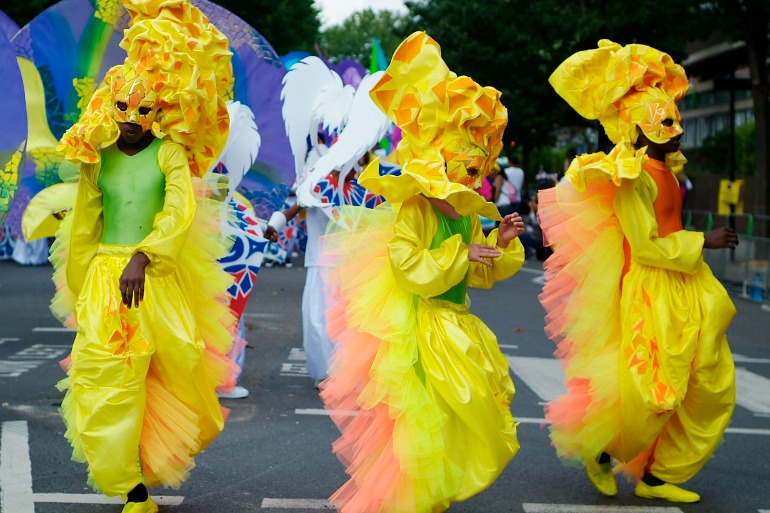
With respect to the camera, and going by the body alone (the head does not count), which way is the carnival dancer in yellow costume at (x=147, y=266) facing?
toward the camera

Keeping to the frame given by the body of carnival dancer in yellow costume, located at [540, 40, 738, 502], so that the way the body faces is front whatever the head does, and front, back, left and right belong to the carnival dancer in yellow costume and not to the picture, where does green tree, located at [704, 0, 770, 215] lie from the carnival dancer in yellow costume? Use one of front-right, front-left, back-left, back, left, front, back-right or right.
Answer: left

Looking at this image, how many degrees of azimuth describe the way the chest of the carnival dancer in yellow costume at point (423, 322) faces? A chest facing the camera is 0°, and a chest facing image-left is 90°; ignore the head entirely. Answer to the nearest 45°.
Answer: approximately 315°

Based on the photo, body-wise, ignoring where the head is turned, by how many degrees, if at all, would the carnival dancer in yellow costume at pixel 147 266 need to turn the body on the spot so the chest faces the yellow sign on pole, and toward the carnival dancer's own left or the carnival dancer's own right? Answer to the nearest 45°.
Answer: approximately 135° to the carnival dancer's own left

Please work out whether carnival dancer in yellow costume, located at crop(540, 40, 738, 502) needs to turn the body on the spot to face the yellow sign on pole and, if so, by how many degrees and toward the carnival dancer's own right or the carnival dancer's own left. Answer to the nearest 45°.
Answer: approximately 90° to the carnival dancer's own left

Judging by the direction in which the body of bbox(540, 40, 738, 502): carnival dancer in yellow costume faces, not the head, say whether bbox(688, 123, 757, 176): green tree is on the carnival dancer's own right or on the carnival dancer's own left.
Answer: on the carnival dancer's own left

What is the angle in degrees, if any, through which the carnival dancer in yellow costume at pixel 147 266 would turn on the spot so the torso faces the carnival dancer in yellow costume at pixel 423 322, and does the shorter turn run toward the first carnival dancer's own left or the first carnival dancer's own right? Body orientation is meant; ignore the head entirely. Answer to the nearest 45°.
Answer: approximately 45° to the first carnival dancer's own left

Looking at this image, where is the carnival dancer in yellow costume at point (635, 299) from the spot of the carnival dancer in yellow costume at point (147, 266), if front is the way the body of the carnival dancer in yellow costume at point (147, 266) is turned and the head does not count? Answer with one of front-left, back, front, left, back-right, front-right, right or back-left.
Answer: left

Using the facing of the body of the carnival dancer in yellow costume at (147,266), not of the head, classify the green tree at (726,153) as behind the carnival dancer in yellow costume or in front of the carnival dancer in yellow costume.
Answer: behind

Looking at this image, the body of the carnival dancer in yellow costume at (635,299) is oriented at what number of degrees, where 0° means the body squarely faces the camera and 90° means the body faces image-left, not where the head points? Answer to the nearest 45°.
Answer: approximately 270°
